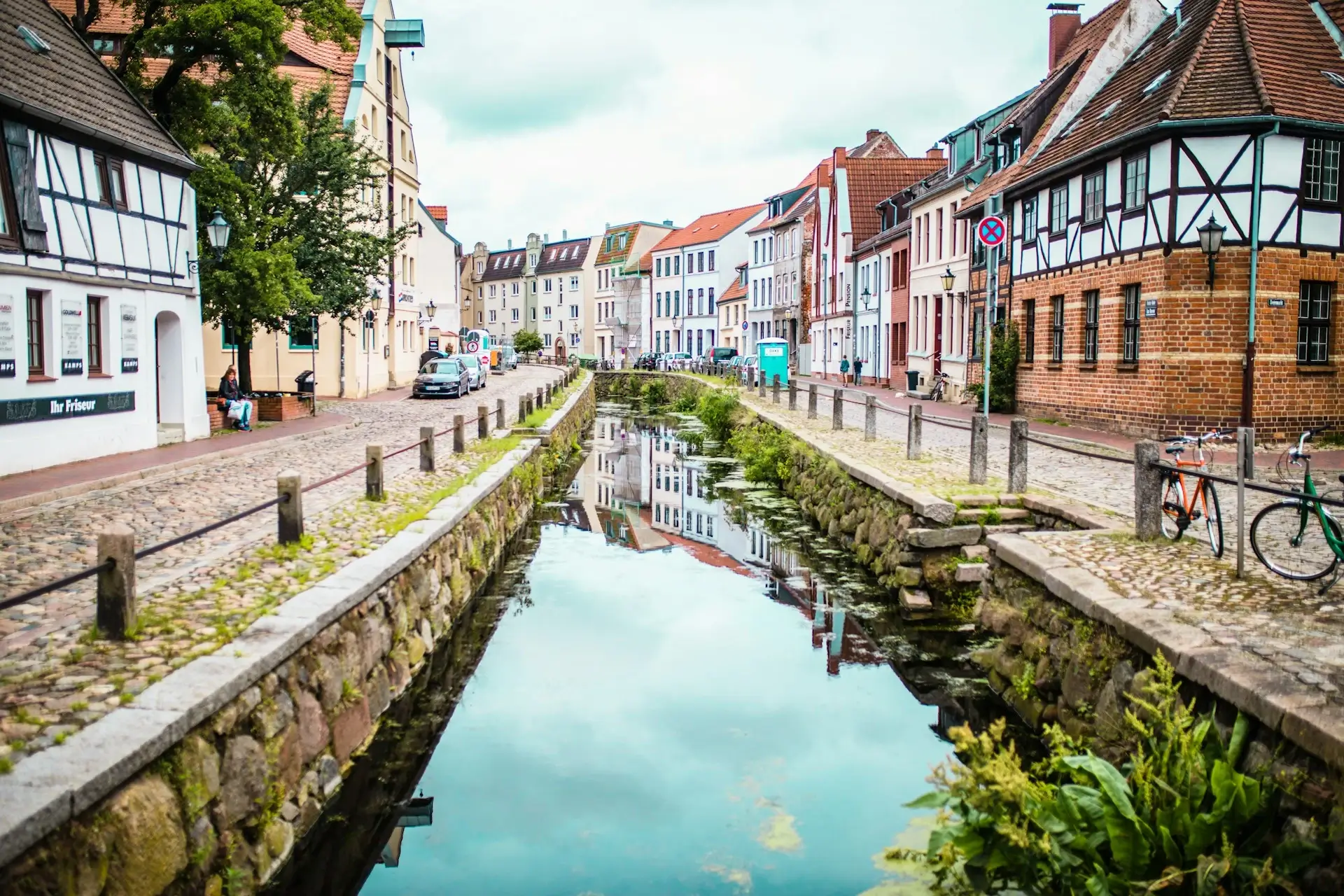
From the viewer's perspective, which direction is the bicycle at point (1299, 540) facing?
to the viewer's left

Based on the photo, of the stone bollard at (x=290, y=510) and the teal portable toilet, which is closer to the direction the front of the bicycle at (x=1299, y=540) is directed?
the stone bollard

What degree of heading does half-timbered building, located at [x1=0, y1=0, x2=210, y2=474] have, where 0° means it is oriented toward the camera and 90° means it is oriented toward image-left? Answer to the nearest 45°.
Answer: approximately 315°

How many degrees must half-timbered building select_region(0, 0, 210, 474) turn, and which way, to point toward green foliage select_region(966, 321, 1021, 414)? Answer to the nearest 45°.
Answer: approximately 45° to its left

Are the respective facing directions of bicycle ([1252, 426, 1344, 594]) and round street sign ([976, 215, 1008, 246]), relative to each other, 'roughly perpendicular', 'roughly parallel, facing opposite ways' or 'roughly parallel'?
roughly perpendicular

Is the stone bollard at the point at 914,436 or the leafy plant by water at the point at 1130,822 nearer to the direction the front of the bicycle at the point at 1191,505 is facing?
the leafy plant by water

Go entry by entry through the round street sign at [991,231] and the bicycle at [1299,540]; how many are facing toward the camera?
1

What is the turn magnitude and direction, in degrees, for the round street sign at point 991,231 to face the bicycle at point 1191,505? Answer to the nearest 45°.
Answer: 0° — it already faces it

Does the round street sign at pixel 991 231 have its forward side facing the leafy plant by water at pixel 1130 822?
yes

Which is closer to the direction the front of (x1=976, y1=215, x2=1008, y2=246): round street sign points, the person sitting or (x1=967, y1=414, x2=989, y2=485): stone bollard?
the stone bollard

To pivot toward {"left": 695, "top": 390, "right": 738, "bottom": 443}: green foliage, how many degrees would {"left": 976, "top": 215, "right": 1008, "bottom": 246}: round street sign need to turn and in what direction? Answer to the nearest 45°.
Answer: approximately 135° to its right

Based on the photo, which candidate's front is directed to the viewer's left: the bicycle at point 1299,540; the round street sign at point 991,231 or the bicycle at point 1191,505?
the bicycle at point 1299,540
